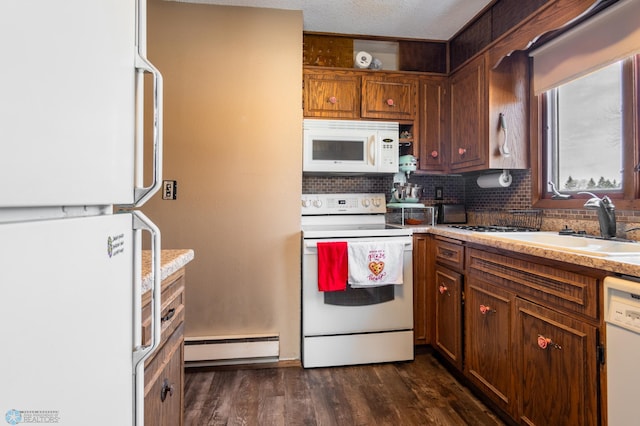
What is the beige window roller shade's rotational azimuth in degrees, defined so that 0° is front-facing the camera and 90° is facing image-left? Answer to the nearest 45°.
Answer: approximately 45°

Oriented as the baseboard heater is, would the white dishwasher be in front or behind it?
in front

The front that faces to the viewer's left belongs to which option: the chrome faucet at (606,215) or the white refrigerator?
the chrome faucet

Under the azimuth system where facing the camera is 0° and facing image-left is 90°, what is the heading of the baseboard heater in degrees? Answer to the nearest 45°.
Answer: approximately 0°

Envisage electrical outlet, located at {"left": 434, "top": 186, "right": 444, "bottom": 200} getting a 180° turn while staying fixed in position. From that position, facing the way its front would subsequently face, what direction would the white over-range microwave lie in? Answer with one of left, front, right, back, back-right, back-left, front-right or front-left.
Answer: back-left

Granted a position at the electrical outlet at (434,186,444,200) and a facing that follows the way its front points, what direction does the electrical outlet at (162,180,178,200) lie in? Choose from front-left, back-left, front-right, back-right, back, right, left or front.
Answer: front-right

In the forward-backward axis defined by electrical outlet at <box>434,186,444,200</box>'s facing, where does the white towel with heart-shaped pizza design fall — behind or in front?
in front

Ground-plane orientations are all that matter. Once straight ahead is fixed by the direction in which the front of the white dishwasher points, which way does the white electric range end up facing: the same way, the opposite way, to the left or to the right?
to the left

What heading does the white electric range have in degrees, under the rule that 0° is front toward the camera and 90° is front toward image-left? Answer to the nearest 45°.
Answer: approximately 0°

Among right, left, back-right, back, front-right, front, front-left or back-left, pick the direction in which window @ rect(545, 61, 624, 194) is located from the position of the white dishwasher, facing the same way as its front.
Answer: back-right

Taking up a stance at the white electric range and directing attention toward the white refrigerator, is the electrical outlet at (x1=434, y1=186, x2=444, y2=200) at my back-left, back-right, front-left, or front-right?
back-left

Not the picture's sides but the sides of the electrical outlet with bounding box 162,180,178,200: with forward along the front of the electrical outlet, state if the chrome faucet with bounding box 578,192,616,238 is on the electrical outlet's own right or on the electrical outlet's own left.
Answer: on the electrical outlet's own left
